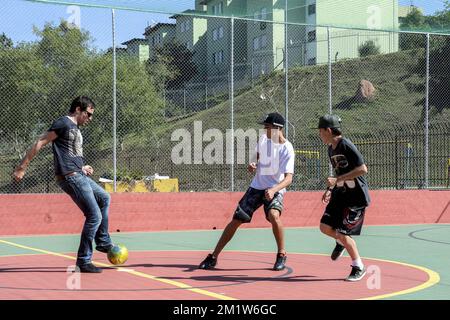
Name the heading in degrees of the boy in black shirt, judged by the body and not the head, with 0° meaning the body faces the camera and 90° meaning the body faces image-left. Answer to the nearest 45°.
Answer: approximately 45°

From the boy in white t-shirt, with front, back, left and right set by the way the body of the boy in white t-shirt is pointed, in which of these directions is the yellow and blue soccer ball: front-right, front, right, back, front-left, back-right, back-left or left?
front-right

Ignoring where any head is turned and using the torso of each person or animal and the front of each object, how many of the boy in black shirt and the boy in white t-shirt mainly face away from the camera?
0

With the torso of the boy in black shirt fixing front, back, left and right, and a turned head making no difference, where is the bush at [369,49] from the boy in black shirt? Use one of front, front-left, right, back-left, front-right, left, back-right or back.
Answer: back-right

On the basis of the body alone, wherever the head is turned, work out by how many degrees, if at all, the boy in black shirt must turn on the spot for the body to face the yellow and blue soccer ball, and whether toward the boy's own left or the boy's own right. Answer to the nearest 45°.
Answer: approximately 45° to the boy's own right

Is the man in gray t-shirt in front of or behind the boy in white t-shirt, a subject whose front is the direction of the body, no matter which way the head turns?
in front

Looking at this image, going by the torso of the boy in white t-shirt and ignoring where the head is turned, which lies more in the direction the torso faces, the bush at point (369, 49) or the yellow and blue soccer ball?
the yellow and blue soccer ball

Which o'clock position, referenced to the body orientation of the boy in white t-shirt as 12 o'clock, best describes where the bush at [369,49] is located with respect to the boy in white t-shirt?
The bush is roughly at 5 o'clock from the boy in white t-shirt.

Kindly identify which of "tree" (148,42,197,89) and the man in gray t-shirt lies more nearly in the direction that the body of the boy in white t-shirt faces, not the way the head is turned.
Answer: the man in gray t-shirt

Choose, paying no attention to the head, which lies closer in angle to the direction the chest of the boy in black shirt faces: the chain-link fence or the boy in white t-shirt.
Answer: the boy in white t-shirt

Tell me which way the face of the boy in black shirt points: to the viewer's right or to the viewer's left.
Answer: to the viewer's left

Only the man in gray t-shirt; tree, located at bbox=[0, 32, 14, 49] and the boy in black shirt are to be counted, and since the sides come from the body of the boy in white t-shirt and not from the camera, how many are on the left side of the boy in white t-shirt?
1

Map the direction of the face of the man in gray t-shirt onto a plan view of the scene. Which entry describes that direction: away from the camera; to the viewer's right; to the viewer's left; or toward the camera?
to the viewer's right
